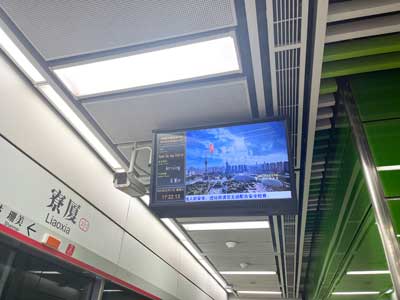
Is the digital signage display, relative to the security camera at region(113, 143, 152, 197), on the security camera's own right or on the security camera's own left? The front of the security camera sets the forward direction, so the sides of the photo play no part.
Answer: on the security camera's own left

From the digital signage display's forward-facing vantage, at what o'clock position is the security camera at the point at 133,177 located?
The security camera is roughly at 4 o'clock from the digital signage display.

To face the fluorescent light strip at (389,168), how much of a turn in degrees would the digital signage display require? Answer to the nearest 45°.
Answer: approximately 90° to its left

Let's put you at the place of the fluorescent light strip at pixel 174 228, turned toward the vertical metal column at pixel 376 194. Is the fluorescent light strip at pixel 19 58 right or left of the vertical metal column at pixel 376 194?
right

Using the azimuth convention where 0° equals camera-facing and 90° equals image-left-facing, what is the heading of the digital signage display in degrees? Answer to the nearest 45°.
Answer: approximately 0°

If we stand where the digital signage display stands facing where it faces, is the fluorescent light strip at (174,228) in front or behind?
behind

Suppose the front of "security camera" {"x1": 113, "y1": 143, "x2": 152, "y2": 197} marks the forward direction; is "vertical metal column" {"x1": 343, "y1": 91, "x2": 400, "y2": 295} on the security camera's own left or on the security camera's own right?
on the security camera's own left

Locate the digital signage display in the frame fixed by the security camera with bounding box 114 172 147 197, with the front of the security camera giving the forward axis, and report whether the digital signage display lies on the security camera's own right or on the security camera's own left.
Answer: on the security camera's own left

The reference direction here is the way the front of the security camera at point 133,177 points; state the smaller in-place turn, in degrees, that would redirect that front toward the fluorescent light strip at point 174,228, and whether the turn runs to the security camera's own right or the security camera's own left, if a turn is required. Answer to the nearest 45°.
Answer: approximately 135° to the security camera's own right

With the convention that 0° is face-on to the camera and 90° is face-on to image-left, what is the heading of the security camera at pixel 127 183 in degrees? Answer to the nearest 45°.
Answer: approximately 45°

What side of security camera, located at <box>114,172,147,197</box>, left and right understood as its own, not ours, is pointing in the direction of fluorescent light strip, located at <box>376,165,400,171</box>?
left

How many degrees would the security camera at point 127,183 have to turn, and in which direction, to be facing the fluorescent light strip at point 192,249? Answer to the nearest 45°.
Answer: approximately 180°
